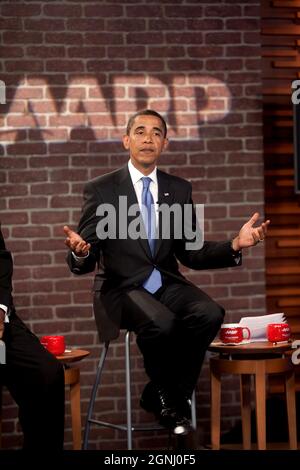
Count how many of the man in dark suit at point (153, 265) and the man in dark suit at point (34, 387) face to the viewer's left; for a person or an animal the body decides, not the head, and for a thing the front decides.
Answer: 0

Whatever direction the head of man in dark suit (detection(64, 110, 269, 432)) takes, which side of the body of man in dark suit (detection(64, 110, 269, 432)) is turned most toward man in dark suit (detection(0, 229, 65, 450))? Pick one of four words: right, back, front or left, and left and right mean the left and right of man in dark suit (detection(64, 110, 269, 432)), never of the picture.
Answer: right

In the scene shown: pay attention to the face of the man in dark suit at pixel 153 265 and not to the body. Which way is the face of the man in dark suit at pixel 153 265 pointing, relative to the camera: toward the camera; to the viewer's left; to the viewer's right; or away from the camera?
toward the camera

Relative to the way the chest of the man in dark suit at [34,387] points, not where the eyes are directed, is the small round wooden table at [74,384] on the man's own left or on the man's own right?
on the man's own left

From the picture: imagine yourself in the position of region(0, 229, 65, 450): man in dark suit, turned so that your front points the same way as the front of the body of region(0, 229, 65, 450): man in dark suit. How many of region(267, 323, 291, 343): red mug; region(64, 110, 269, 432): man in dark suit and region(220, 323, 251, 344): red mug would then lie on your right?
0

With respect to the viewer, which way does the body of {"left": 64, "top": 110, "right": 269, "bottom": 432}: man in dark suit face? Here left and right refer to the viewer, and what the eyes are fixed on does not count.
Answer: facing the viewer and to the right of the viewer

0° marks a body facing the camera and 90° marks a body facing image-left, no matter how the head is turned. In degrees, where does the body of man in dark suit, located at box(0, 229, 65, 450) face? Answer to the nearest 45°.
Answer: approximately 315°

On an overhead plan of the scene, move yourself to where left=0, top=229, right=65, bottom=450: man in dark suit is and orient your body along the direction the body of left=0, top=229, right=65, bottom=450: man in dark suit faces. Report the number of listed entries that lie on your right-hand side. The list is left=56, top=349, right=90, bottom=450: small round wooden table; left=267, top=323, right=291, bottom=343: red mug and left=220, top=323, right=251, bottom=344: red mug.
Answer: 0
